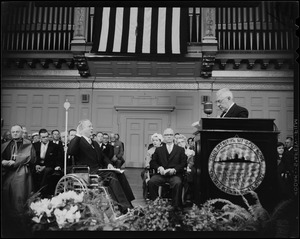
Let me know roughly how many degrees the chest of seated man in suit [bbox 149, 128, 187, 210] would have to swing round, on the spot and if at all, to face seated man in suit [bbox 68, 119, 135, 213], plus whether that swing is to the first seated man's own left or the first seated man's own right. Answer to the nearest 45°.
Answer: approximately 90° to the first seated man's own right

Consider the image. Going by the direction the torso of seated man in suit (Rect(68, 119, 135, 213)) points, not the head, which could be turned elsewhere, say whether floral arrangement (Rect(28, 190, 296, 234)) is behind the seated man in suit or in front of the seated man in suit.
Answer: in front

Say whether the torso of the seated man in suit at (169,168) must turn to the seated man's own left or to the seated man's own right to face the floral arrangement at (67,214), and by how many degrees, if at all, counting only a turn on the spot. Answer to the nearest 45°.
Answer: approximately 45° to the seated man's own right

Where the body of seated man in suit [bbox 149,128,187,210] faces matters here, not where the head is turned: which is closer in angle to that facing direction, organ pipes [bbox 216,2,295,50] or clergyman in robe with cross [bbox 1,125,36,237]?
the clergyman in robe with cross

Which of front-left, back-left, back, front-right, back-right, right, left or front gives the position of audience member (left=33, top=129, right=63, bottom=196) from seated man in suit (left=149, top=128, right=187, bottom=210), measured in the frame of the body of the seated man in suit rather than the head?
back-right

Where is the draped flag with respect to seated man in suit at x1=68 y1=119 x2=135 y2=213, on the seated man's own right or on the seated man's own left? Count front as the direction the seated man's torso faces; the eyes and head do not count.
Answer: on the seated man's own left

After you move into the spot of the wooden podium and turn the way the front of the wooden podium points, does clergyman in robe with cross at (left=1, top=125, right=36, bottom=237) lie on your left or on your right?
on your right

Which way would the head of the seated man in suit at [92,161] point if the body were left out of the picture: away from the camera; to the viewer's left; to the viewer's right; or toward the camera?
to the viewer's right

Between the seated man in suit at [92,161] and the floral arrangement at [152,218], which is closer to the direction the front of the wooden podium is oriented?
the floral arrangement

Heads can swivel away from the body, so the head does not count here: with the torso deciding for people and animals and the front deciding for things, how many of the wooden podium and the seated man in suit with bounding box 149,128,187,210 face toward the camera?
2
